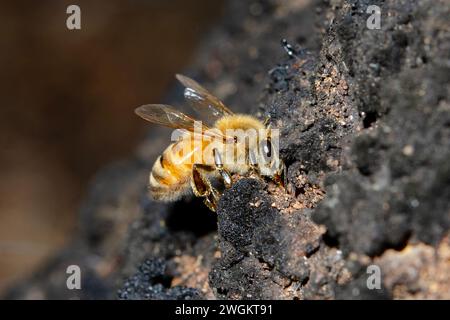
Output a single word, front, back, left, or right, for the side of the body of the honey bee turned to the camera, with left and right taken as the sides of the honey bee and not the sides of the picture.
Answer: right
